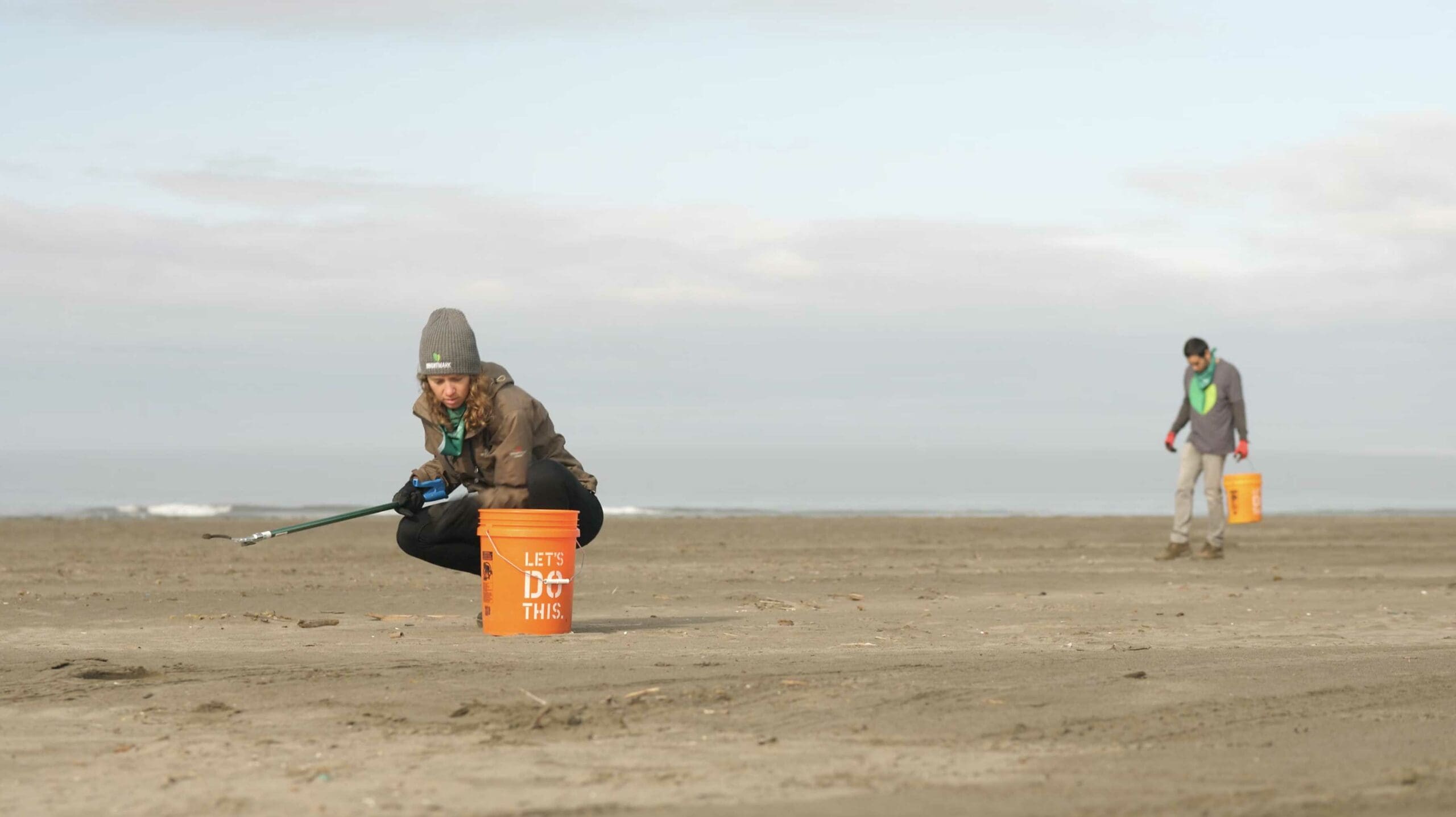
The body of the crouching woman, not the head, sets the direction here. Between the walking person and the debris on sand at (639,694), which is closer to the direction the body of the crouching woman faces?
the debris on sand

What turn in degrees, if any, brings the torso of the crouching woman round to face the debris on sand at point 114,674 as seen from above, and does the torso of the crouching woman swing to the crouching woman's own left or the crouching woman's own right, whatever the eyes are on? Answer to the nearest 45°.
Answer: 0° — they already face it

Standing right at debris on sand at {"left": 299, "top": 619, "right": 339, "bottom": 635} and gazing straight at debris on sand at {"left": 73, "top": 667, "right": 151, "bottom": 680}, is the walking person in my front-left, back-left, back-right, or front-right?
back-left

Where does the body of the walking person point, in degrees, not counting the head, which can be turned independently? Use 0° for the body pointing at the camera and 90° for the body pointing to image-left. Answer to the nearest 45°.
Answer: approximately 45°

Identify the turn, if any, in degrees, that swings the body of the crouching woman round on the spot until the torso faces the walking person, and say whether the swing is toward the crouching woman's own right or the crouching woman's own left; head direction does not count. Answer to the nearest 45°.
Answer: approximately 180°

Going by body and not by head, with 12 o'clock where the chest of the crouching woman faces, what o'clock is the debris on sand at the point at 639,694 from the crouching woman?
The debris on sand is roughly at 10 o'clock from the crouching woman.

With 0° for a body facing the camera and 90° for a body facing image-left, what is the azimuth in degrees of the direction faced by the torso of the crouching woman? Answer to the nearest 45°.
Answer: approximately 45°
